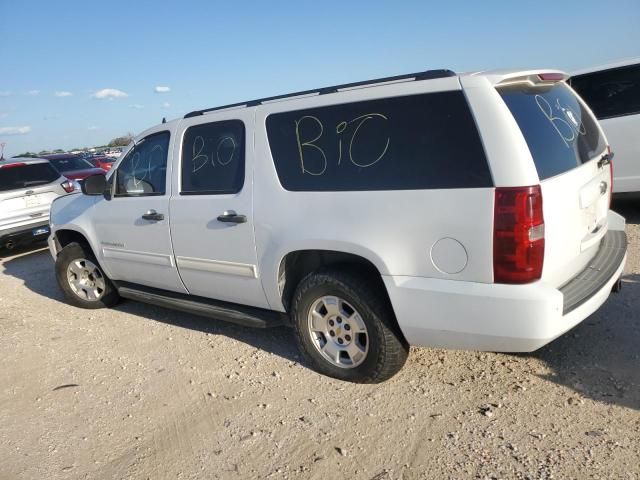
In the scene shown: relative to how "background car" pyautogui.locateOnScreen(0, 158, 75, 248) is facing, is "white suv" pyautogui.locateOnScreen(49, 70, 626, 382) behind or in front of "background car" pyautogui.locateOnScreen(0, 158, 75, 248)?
behind

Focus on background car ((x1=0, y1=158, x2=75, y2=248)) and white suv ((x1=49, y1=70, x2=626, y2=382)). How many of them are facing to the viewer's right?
0

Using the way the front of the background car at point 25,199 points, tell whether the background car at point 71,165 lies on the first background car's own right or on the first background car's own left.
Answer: on the first background car's own right

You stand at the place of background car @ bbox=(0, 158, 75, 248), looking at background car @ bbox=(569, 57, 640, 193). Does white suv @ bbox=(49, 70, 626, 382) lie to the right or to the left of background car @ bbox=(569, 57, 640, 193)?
right

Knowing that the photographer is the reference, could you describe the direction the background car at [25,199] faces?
facing away from the viewer and to the left of the viewer

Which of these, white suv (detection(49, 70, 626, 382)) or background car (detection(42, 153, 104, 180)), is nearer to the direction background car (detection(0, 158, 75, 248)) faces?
the background car

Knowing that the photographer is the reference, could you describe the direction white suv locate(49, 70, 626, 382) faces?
facing away from the viewer and to the left of the viewer

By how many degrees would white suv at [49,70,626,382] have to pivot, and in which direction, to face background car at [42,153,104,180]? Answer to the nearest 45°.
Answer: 0° — it already faces it

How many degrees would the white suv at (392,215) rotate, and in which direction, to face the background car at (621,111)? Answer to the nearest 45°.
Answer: approximately 90° to its right
